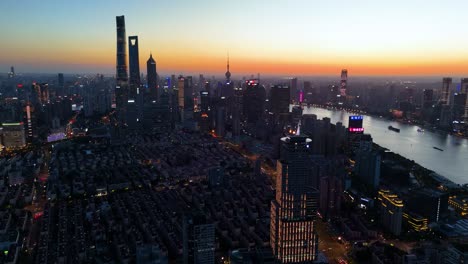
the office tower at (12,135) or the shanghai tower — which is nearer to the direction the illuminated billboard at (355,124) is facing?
the office tower

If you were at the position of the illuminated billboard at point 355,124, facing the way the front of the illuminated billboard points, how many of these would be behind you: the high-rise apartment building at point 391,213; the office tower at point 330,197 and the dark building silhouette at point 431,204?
0

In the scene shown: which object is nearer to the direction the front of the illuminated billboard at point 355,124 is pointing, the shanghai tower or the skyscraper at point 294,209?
the skyscraper

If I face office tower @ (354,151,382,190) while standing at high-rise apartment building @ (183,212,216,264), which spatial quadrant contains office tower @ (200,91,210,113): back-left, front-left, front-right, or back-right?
front-left

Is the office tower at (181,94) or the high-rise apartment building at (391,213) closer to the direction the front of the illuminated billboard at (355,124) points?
the high-rise apartment building

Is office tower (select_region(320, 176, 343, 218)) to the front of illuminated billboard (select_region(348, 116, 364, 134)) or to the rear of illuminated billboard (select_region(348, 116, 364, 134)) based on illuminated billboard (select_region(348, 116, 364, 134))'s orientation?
to the front

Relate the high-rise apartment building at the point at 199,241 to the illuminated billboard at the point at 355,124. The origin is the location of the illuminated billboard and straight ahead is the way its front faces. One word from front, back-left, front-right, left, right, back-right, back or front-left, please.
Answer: front

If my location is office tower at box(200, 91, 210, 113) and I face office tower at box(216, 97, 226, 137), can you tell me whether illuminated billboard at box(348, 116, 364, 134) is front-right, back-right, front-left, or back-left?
front-left

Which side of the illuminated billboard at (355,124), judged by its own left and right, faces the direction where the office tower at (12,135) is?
right

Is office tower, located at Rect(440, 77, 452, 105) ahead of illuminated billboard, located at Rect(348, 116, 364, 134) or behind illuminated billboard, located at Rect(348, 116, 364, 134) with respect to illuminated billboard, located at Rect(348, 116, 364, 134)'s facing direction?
behind

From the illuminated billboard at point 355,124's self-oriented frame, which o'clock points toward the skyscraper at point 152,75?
The skyscraper is roughly at 4 o'clock from the illuminated billboard.

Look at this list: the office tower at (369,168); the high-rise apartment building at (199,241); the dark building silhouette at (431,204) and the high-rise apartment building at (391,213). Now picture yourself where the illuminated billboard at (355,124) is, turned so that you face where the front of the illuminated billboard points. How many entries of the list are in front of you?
4

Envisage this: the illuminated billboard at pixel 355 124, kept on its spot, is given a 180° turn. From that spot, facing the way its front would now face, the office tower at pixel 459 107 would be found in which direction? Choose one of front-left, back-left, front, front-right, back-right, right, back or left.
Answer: front-right

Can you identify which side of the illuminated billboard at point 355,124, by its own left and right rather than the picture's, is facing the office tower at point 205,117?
right

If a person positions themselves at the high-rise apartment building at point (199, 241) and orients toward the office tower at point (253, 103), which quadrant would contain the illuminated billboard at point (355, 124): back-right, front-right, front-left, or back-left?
front-right

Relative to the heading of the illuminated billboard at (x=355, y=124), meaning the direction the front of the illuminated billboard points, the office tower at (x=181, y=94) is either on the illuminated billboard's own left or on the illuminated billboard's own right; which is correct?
on the illuminated billboard's own right

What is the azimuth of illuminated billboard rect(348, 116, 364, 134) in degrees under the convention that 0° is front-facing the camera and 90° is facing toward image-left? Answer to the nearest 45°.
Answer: approximately 0°

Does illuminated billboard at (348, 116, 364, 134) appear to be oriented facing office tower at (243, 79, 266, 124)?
no

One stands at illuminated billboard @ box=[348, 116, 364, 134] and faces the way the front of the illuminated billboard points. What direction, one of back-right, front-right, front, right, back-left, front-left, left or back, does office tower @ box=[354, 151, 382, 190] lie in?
front
